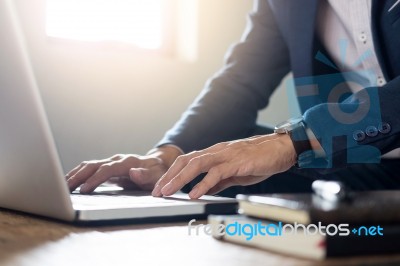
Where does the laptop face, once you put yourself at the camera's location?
facing away from the viewer and to the right of the viewer
